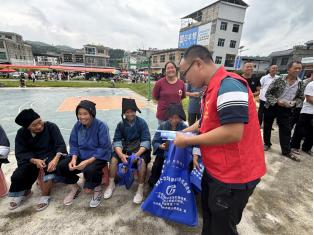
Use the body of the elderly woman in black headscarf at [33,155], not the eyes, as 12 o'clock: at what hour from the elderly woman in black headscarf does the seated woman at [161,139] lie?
The seated woman is roughly at 10 o'clock from the elderly woman in black headscarf.

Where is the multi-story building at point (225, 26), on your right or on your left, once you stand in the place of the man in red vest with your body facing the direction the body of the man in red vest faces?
on your right

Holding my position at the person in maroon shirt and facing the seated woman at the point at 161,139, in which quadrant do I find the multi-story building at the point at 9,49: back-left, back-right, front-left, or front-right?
back-right

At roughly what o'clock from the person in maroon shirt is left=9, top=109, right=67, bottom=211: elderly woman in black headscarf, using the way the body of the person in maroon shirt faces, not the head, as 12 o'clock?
The elderly woman in black headscarf is roughly at 2 o'clock from the person in maroon shirt.

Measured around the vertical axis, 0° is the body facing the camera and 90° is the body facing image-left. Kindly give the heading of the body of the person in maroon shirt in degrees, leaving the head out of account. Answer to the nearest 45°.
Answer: approximately 0°

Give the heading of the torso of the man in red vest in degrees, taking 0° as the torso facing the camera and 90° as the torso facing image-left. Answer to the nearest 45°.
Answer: approximately 90°

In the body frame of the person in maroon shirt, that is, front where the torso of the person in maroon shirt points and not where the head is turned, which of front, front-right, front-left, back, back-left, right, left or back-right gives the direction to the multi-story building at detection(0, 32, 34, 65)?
back-right

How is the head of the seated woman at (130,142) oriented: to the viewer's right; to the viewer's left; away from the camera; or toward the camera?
toward the camera

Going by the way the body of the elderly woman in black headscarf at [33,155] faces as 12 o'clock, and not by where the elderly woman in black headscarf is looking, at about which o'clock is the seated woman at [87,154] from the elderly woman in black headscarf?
The seated woman is roughly at 10 o'clock from the elderly woman in black headscarf.

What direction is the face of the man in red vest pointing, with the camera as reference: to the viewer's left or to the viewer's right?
to the viewer's left

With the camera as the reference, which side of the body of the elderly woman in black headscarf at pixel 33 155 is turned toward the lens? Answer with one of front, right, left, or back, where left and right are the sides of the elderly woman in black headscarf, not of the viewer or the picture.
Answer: front

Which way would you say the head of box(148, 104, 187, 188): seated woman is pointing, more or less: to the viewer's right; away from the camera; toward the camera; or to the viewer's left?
toward the camera

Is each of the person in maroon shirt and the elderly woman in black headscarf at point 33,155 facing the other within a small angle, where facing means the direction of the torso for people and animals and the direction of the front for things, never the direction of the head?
no

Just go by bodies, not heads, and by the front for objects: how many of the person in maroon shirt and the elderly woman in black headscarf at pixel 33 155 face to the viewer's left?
0

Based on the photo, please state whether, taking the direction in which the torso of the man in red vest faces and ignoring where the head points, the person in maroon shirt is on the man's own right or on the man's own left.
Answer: on the man's own right

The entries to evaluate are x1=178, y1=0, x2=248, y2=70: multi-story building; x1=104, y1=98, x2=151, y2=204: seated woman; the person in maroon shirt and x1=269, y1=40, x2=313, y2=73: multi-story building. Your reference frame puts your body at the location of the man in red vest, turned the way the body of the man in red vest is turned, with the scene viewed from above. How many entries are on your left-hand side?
0

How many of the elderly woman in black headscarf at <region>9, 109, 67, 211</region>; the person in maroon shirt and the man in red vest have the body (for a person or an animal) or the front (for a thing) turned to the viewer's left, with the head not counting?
1

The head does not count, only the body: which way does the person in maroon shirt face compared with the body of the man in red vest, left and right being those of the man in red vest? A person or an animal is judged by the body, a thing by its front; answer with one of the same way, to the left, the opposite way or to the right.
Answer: to the left

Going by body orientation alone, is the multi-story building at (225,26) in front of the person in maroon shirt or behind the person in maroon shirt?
behind
